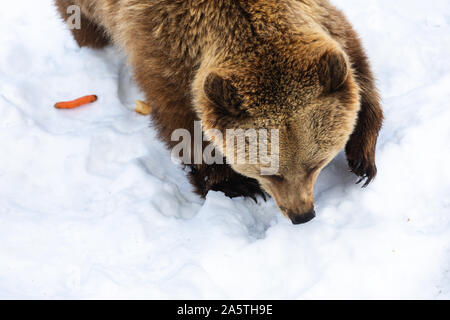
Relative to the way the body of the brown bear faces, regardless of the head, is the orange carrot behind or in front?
behind

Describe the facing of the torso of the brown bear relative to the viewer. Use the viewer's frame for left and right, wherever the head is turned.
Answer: facing the viewer and to the right of the viewer
